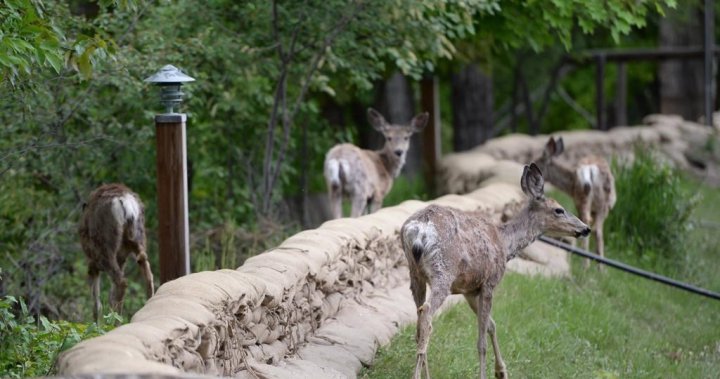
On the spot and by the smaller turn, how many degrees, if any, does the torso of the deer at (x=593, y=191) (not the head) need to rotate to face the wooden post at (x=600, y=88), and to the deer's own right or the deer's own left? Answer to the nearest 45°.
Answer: approximately 45° to the deer's own right

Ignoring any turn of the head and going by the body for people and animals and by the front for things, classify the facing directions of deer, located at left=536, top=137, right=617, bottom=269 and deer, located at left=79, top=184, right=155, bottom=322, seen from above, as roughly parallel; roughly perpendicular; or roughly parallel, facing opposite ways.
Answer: roughly parallel

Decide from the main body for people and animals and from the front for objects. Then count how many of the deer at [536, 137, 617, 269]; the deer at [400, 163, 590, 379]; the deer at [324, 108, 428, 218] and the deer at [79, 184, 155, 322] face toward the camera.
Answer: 0

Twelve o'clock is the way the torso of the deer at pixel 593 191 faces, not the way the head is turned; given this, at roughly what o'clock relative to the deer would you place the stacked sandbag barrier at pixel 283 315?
The stacked sandbag barrier is roughly at 8 o'clock from the deer.

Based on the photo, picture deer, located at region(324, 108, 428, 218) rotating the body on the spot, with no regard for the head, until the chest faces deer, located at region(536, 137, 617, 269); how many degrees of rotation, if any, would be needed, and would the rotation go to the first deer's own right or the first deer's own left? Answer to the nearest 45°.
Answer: approximately 45° to the first deer's own right

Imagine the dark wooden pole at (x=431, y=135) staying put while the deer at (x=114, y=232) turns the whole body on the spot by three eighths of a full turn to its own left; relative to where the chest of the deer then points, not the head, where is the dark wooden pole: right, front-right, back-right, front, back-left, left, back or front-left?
back-left

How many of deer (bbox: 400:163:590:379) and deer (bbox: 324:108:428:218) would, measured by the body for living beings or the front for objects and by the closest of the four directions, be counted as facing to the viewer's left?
0

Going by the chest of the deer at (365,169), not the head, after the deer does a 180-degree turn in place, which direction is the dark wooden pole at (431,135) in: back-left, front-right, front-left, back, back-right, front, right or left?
back-right

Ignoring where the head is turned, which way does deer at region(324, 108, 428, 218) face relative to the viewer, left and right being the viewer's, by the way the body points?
facing away from the viewer and to the right of the viewer

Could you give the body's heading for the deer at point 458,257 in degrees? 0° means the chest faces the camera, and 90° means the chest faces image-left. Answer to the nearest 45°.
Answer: approximately 225°

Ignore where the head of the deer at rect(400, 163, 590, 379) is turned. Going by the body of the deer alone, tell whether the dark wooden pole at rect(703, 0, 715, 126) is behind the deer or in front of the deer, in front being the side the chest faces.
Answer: in front

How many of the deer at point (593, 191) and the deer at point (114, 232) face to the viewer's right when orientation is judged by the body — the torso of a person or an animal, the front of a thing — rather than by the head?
0

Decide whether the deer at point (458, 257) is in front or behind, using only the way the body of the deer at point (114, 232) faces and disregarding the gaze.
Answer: behind

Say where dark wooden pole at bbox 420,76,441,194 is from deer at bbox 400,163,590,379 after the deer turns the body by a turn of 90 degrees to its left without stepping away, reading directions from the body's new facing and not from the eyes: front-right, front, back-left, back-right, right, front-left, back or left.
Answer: front-right

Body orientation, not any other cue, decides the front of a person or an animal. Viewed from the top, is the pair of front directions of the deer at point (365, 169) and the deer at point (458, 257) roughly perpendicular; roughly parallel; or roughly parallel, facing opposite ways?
roughly parallel

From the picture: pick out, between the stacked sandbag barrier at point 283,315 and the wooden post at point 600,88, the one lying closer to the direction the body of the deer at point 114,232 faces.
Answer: the wooden post
